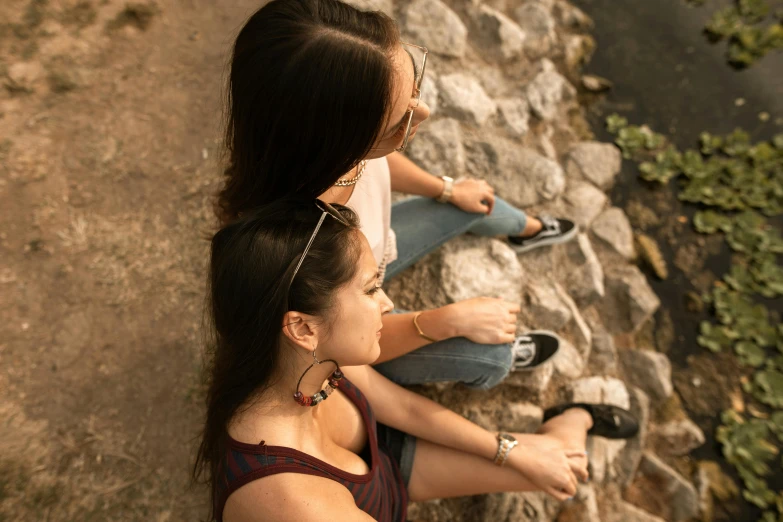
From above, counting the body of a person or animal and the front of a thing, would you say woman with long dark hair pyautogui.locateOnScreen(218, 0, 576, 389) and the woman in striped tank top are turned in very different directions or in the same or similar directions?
same or similar directions

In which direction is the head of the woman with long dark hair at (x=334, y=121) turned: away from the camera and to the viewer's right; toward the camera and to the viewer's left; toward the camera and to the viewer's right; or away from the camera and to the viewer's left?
away from the camera and to the viewer's right

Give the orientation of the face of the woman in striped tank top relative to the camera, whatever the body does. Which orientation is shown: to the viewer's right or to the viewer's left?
to the viewer's right

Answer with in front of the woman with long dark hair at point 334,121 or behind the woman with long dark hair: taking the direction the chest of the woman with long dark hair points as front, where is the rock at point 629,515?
in front

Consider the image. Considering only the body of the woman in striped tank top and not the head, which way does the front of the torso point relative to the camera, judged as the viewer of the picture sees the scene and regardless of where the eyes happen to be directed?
to the viewer's right

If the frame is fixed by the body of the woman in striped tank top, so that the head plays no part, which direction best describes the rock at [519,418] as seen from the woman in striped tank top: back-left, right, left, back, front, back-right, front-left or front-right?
front-left

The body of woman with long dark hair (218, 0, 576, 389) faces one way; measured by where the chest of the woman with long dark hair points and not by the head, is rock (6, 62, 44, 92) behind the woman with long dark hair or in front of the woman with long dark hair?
behind

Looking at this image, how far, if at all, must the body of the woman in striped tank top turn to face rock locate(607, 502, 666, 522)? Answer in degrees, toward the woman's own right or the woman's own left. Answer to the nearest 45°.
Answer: approximately 45° to the woman's own left

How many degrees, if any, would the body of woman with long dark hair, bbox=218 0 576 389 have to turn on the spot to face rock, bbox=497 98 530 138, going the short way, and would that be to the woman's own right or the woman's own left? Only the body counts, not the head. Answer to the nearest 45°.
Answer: approximately 90° to the woman's own left

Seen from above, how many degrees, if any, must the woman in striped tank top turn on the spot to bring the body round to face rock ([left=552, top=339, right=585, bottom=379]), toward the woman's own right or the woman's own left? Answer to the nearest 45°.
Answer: approximately 45° to the woman's own left

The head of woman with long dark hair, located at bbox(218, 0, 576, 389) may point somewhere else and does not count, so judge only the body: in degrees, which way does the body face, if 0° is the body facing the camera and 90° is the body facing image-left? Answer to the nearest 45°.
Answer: approximately 270°
